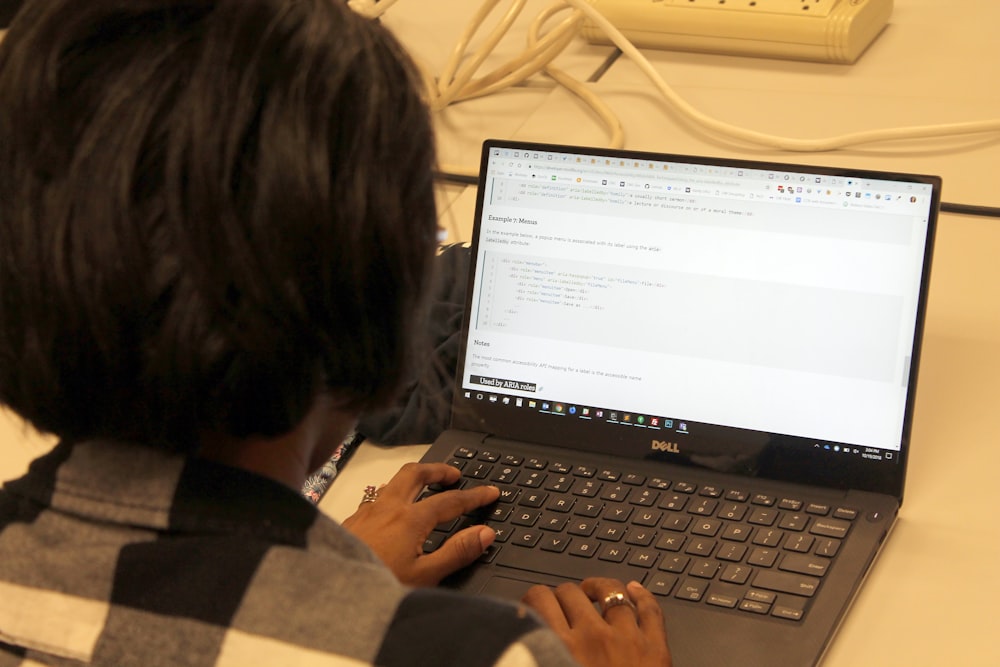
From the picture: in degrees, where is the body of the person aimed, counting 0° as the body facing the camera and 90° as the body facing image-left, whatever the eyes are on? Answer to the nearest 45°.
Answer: approximately 225°

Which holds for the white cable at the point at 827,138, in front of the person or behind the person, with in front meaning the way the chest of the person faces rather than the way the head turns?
in front

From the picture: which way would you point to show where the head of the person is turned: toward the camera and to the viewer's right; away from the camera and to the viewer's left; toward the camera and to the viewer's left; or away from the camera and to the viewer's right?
away from the camera and to the viewer's right

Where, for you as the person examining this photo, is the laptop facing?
facing the viewer

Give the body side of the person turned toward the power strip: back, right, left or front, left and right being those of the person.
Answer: front
